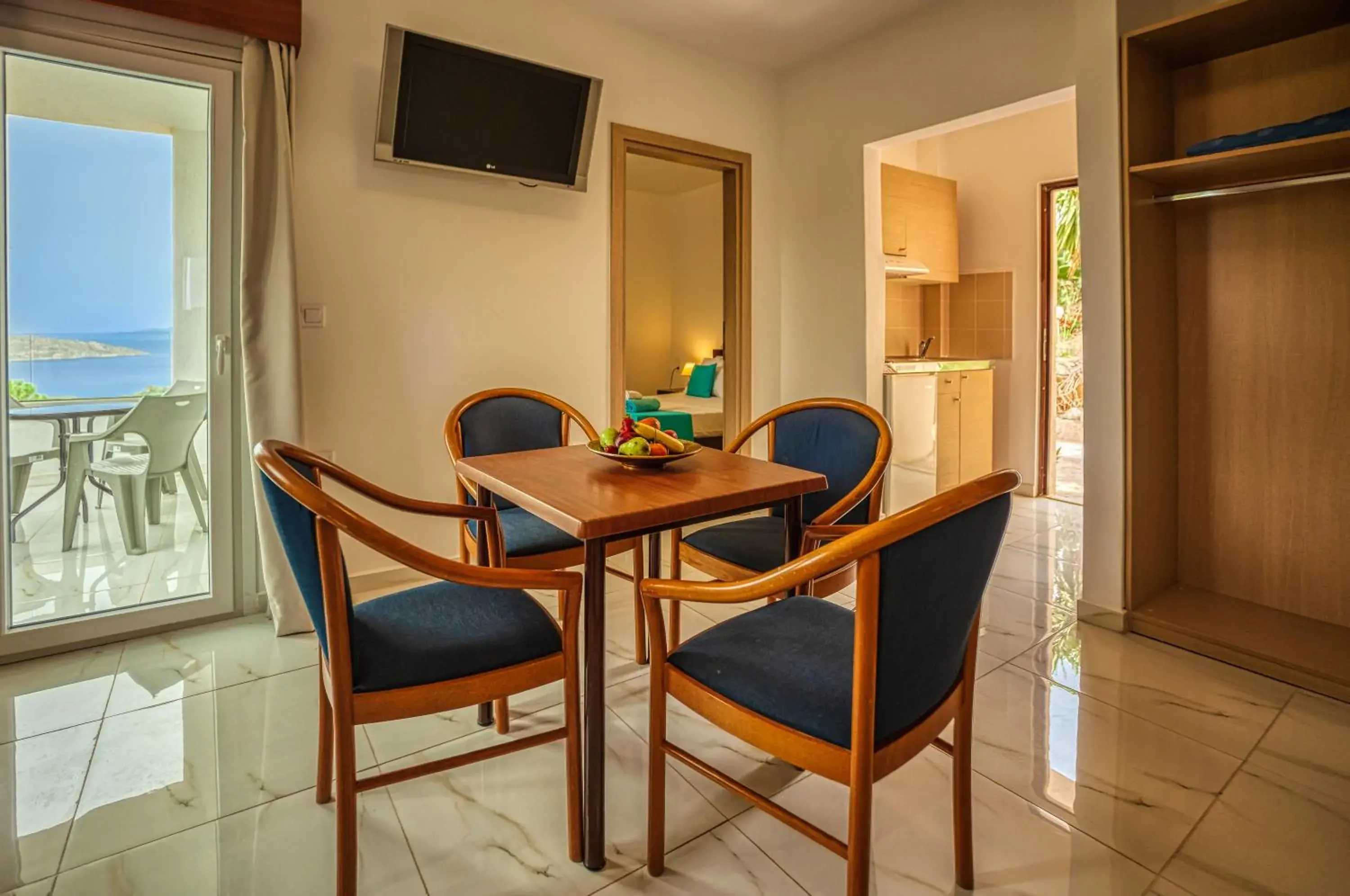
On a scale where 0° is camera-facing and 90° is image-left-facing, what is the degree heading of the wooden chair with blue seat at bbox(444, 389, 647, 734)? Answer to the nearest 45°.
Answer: approximately 315°

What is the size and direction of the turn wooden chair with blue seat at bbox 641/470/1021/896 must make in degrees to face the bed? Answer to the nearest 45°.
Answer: approximately 45° to its right

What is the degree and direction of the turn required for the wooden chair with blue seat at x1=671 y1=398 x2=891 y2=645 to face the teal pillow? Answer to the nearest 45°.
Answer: approximately 135° to its right

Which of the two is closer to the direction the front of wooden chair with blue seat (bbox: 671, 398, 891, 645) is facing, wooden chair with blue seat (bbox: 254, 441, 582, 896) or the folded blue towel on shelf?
the wooden chair with blue seat

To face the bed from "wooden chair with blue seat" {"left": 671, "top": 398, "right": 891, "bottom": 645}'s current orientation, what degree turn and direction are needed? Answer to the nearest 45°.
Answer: approximately 135° to its right

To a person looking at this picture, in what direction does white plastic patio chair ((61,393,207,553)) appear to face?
facing away from the viewer and to the left of the viewer

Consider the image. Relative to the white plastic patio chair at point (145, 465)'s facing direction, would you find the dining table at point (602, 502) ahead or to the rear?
to the rear

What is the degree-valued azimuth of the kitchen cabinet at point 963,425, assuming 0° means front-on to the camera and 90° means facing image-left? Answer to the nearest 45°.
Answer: approximately 315°

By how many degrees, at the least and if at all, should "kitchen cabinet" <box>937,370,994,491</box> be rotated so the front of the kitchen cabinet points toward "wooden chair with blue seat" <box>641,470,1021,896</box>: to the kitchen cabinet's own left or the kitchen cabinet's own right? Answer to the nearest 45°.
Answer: approximately 45° to the kitchen cabinet's own right

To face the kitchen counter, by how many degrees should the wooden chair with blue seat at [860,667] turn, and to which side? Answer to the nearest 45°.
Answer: approximately 45° to its right

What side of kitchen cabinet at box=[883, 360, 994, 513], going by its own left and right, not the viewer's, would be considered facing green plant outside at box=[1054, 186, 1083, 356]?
left

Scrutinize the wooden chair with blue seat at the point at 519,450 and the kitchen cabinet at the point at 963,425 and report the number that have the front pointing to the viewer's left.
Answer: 0
